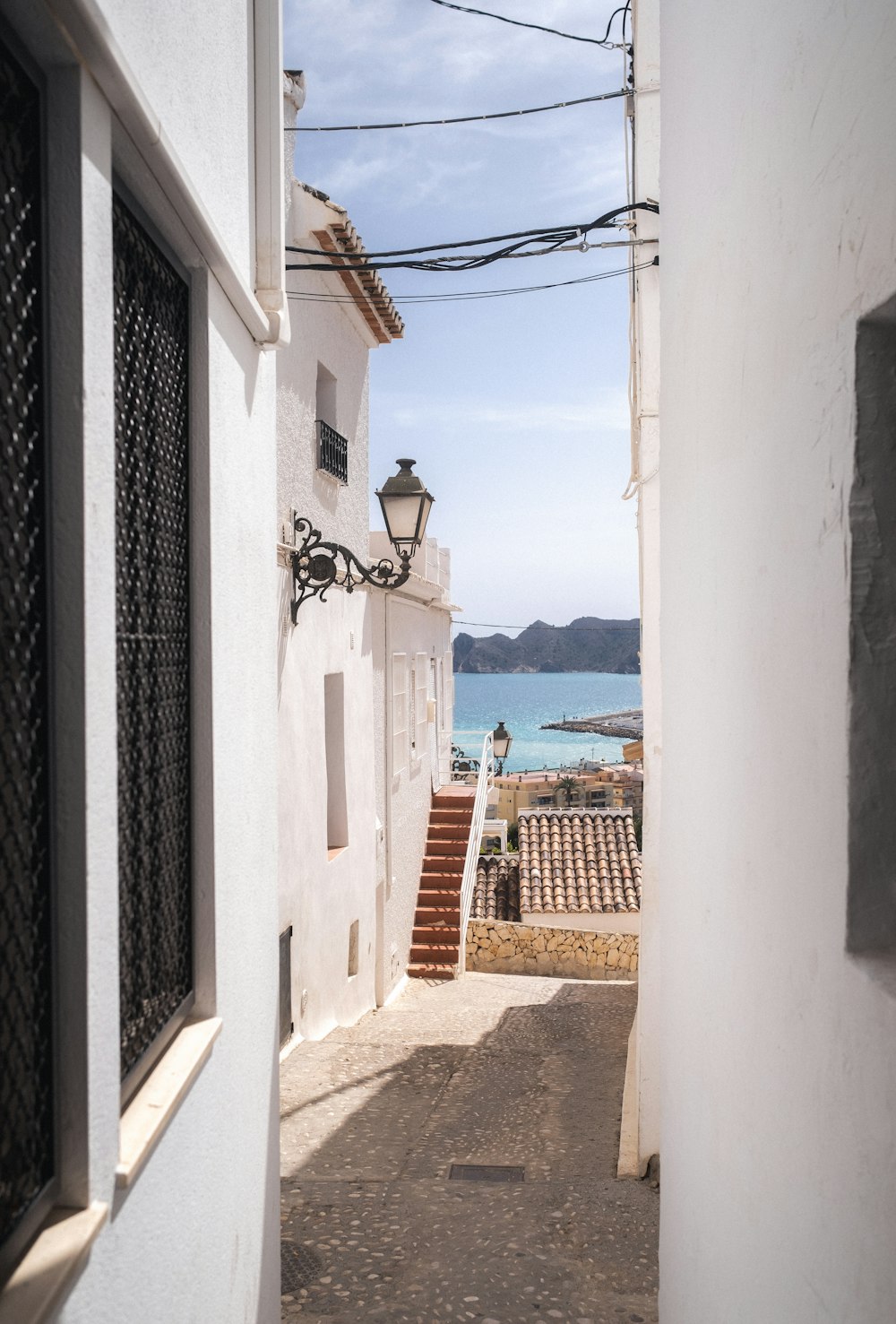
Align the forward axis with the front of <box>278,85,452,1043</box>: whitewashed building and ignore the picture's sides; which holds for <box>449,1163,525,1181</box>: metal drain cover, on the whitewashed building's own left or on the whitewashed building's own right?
on the whitewashed building's own right

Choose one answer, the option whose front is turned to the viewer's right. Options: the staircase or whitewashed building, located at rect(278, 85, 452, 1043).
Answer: the whitewashed building

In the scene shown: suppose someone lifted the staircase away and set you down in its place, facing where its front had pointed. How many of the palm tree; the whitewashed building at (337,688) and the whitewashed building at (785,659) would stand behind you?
1

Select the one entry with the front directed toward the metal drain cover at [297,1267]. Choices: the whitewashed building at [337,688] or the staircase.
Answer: the staircase

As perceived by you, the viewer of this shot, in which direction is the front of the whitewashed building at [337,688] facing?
facing to the right of the viewer

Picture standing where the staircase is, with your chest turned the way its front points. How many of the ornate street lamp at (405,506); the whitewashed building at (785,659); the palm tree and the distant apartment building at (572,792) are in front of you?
2

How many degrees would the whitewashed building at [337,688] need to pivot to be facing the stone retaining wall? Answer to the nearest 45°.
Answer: approximately 45° to its left

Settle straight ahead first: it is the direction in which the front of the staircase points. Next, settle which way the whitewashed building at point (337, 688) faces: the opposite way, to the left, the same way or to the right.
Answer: to the left

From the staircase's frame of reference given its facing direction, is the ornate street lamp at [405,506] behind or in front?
in front

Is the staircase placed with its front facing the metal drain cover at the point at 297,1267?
yes

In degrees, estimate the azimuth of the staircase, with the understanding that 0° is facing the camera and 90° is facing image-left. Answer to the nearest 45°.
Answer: approximately 0°

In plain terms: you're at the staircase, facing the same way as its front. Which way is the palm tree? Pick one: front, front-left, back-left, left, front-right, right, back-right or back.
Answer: back

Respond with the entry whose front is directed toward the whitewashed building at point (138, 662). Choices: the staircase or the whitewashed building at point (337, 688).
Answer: the staircase
